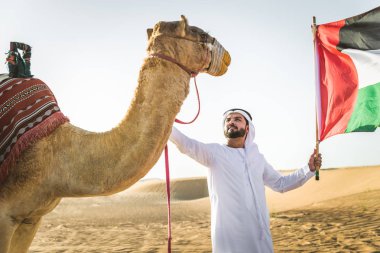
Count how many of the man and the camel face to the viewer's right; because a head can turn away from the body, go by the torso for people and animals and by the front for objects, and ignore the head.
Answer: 1

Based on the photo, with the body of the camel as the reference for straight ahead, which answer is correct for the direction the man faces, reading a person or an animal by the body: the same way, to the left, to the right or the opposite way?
to the right

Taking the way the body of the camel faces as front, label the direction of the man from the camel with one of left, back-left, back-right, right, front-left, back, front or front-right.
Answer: front-left

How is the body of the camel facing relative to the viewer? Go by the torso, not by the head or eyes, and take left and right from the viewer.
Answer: facing to the right of the viewer

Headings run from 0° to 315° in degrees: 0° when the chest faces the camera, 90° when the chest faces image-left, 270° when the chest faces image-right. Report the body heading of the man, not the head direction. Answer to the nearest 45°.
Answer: approximately 0°
